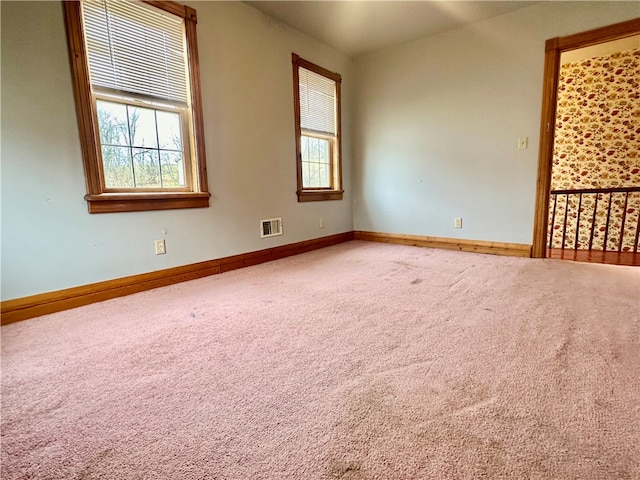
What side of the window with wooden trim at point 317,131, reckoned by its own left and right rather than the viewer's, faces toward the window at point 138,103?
right

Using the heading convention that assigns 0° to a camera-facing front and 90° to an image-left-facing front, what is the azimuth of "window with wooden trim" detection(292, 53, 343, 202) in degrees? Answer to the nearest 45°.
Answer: approximately 315°
